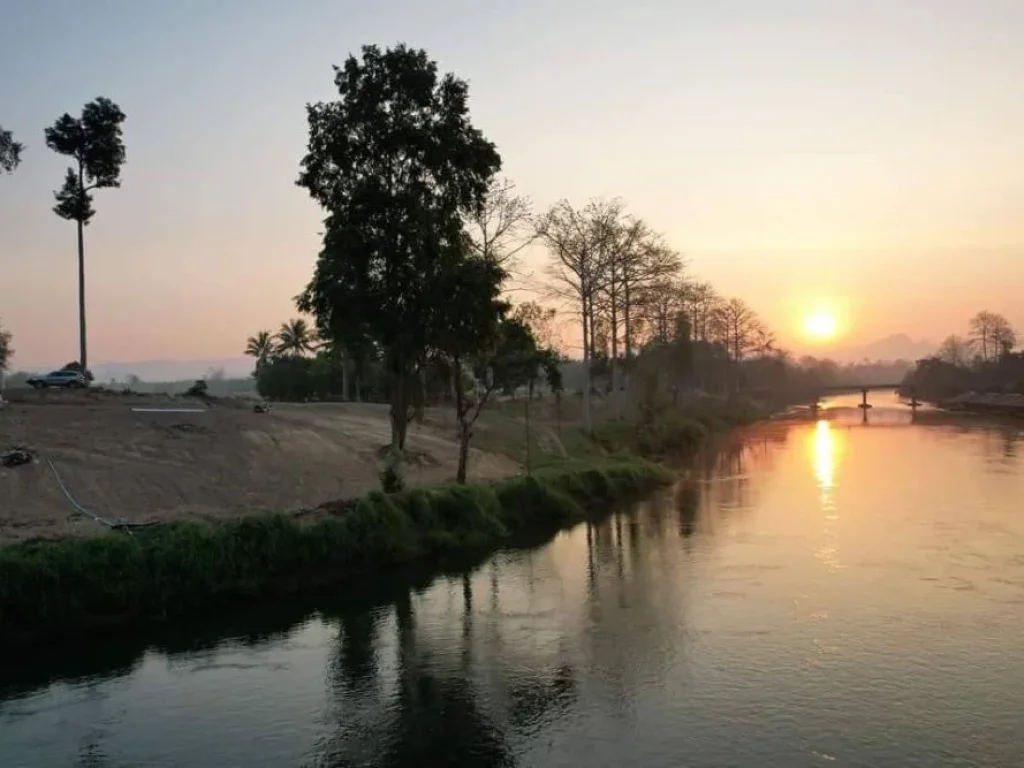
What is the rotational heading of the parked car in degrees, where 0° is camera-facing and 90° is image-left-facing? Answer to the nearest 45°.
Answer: approximately 90°
